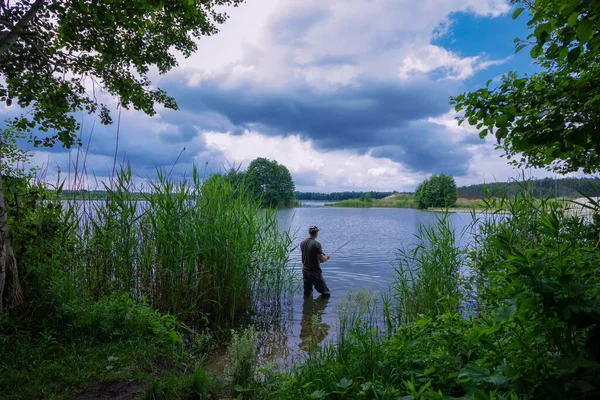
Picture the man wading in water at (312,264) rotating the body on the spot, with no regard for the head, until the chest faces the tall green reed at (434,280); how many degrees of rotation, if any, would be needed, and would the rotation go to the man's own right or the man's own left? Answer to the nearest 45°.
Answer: approximately 90° to the man's own right

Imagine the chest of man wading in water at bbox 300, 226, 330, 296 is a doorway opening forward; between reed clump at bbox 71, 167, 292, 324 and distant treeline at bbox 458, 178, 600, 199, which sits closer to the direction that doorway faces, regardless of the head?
the distant treeline

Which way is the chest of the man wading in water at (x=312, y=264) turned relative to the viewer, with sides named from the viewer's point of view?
facing away from the viewer and to the right of the viewer

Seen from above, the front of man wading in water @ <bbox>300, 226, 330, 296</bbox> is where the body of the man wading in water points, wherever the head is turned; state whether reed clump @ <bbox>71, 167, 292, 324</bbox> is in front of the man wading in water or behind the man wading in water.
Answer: behind
